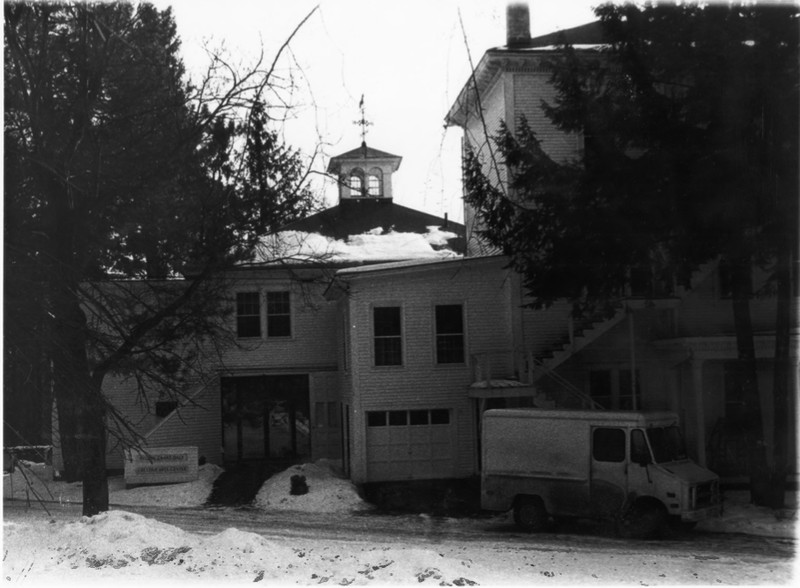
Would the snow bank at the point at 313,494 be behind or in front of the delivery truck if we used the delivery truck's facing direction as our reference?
behind

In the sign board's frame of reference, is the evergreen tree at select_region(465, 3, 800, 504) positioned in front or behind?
in front

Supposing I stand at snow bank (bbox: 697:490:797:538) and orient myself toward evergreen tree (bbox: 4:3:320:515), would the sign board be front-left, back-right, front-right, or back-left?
front-right

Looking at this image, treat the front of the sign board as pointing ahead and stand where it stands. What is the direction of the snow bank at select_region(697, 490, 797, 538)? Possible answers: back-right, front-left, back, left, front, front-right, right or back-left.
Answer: front-left

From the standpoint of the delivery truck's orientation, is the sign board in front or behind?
behind

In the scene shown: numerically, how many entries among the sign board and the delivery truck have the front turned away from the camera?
0

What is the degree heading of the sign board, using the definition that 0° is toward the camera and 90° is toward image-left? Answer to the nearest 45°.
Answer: approximately 0°

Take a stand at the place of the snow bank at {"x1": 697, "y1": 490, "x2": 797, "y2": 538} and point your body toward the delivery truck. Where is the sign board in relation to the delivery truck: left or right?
right

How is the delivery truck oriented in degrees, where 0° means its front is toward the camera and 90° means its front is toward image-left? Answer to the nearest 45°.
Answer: approximately 315°

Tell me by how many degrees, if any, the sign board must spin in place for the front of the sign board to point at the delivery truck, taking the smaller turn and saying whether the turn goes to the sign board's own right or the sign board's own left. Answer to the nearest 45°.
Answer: approximately 45° to the sign board's own left

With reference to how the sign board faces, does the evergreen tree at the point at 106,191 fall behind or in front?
in front
